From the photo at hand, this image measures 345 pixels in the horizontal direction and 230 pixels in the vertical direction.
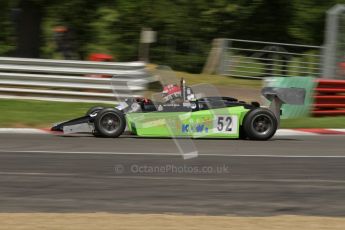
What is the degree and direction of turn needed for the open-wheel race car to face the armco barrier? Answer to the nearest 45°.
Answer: approximately 45° to its right

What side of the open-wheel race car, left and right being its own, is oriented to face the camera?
left

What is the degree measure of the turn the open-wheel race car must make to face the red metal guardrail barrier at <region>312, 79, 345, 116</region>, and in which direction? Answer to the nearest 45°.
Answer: approximately 135° to its right

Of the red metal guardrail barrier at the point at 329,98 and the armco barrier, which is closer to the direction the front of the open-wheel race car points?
the armco barrier
